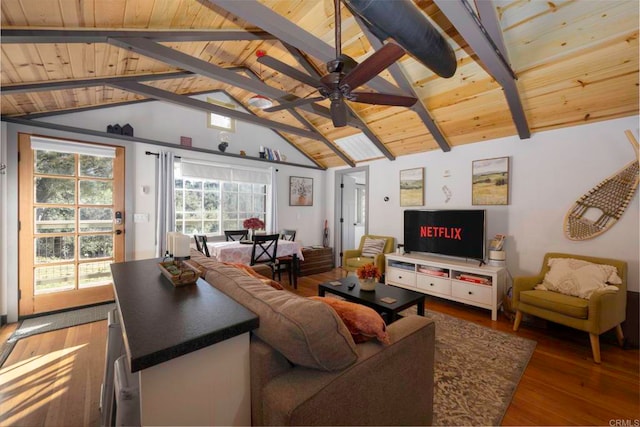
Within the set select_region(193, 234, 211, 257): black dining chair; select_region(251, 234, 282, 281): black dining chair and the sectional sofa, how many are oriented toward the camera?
0

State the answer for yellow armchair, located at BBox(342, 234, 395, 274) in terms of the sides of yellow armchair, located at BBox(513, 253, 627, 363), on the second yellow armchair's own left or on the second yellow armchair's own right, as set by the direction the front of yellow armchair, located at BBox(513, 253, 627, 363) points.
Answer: on the second yellow armchair's own right

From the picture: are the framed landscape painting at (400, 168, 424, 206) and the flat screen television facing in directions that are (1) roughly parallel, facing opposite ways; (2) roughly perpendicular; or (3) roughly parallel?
roughly parallel

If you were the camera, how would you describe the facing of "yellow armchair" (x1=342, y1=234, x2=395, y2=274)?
facing the viewer and to the left of the viewer

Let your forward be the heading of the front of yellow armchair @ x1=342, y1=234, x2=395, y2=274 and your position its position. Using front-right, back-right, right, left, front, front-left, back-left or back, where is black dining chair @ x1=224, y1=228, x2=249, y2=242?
front-right

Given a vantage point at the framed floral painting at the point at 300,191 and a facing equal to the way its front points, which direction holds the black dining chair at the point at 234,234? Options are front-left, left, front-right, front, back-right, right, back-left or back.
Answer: right

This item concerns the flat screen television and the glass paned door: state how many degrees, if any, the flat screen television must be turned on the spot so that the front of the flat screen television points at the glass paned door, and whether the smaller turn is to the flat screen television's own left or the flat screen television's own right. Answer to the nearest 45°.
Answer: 0° — it already faces it

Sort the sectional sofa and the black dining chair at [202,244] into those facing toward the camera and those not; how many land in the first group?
0

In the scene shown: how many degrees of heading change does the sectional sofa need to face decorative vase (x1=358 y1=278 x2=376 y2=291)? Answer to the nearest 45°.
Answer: approximately 45° to its left

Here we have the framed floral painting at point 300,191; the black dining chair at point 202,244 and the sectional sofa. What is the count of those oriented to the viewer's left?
0

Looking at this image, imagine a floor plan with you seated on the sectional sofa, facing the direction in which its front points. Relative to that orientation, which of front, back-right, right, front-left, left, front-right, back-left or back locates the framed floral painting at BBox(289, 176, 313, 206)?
front-left

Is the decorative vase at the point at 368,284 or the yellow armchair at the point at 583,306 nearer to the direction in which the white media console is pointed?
the decorative vase

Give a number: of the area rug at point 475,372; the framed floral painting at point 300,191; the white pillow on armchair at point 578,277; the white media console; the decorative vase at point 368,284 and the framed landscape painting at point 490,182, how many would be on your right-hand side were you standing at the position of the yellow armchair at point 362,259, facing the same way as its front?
1

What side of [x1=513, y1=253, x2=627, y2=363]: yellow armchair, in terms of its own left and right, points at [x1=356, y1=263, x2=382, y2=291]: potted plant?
front
